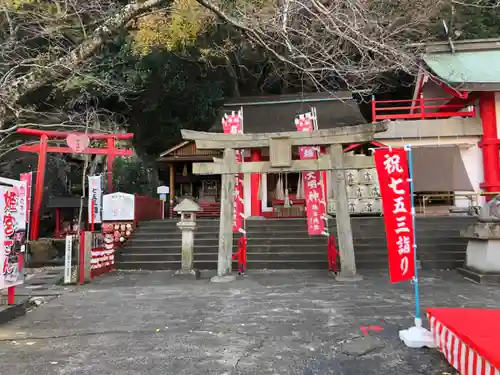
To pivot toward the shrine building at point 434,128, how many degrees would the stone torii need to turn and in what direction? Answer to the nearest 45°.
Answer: approximately 135° to its left

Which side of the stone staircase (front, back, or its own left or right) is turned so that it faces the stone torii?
front

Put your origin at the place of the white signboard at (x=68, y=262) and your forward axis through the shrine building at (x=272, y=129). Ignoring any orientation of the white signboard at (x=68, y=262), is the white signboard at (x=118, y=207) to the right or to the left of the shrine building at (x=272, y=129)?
left

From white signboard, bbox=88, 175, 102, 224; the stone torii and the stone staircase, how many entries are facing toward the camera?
3

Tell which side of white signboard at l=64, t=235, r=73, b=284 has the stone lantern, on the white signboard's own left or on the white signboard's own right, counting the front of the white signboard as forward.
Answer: on the white signboard's own left

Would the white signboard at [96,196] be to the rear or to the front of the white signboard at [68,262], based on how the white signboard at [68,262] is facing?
to the rear

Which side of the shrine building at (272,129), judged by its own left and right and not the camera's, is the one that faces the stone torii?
front

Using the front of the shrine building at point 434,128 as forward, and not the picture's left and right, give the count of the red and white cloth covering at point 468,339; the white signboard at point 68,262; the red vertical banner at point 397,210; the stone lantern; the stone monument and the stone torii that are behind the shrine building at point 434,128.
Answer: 0

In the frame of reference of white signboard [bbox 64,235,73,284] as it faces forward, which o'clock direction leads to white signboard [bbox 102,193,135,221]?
white signboard [bbox 102,193,135,221] is roughly at 7 o'clock from white signboard [bbox 64,235,73,284].

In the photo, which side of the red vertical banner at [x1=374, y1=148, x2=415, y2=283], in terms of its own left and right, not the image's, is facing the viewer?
front

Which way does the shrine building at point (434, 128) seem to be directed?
toward the camera

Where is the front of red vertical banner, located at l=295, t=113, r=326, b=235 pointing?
toward the camera

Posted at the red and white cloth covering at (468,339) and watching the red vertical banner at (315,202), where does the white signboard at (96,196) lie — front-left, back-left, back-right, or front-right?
front-left

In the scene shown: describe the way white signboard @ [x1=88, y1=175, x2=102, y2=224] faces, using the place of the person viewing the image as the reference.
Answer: facing the viewer

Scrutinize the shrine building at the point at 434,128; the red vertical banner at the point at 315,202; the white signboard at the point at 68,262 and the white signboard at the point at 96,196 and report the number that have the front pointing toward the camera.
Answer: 4
